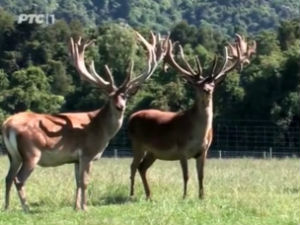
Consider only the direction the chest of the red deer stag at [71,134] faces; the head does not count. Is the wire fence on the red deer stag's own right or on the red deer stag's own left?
on the red deer stag's own left

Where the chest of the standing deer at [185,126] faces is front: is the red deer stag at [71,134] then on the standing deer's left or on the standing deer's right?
on the standing deer's right

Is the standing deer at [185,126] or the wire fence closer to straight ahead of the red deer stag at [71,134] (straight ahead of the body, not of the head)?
the standing deer

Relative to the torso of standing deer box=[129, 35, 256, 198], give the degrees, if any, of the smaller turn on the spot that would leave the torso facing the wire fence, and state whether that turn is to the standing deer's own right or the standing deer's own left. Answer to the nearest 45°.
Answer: approximately 135° to the standing deer's own left

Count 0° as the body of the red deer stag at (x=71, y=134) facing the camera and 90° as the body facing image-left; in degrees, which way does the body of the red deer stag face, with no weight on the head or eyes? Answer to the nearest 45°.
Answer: approximately 270°
